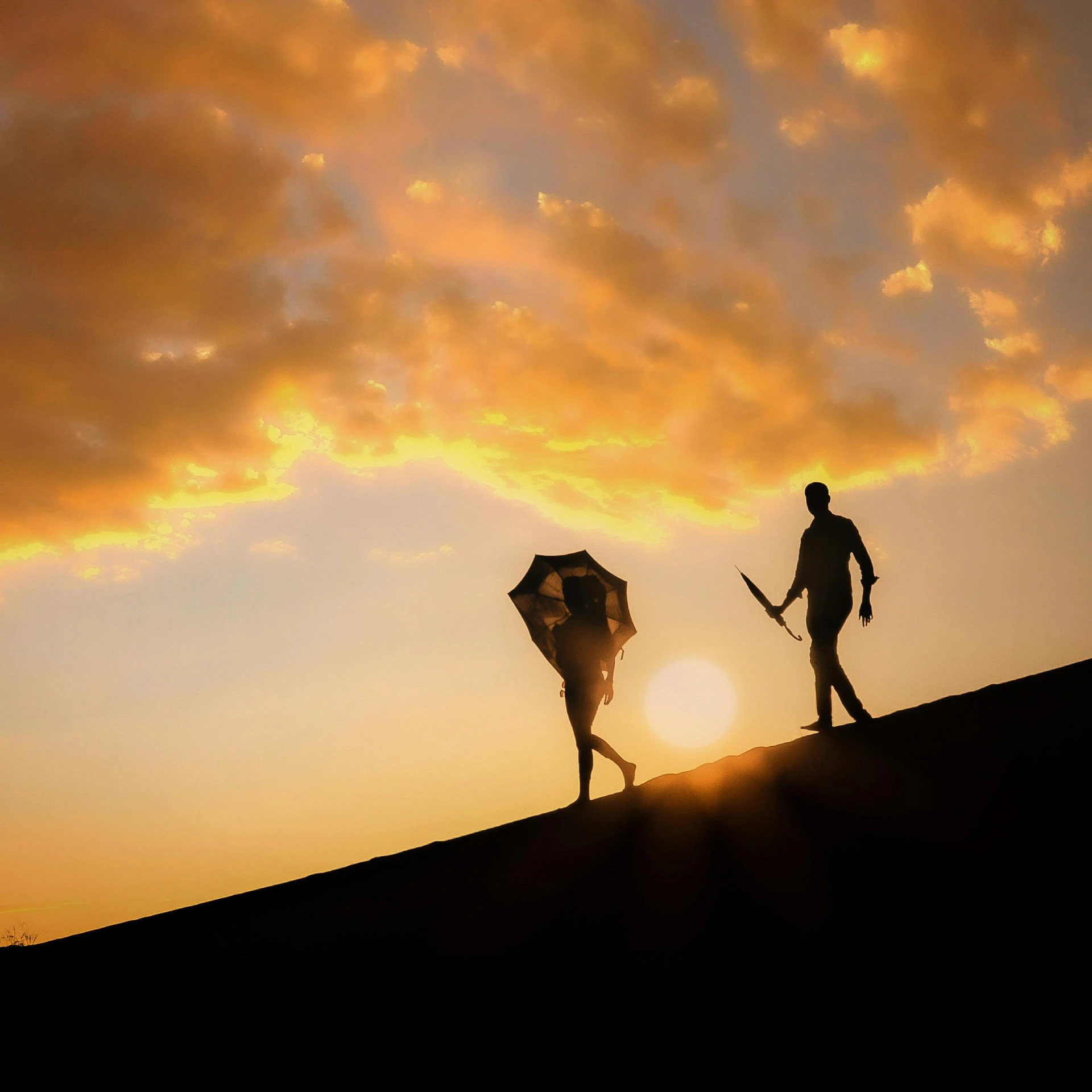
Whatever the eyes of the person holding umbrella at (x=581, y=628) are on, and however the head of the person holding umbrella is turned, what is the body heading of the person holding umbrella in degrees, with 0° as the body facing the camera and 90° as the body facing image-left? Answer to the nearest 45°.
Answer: approximately 45°
